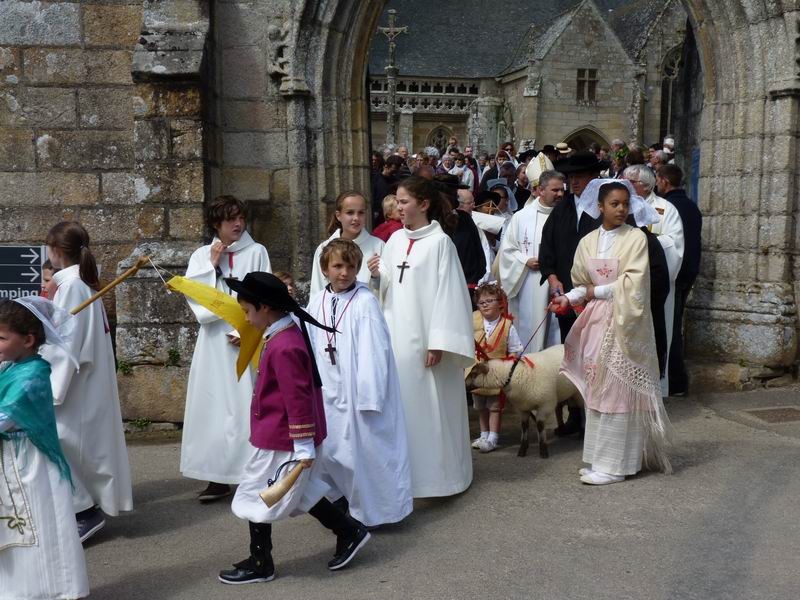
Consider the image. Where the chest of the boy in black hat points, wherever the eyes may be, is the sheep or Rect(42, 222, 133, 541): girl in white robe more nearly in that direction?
the girl in white robe

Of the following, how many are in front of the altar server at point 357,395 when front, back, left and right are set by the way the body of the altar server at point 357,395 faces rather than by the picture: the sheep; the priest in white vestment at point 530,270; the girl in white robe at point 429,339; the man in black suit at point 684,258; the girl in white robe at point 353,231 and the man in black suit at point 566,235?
0

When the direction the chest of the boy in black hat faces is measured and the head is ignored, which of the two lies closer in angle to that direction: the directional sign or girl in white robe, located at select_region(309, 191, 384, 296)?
the directional sign

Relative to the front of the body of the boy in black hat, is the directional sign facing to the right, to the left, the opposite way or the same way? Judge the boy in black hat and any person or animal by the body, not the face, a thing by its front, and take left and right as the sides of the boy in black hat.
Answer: to the left

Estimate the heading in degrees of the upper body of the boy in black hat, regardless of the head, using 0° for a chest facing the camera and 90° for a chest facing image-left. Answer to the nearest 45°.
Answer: approximately 90°

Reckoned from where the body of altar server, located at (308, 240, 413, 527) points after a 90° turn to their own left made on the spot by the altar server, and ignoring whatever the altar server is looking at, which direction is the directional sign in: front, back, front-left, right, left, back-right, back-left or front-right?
back

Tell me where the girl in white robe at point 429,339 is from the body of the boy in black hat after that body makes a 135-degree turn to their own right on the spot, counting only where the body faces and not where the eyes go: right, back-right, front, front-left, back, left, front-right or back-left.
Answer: front

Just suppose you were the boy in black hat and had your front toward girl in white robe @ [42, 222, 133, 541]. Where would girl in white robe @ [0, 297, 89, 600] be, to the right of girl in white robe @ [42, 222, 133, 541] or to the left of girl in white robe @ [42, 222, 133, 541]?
left

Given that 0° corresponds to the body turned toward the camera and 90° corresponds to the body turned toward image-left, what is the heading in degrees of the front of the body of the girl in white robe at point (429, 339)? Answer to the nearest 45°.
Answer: approximately 45°

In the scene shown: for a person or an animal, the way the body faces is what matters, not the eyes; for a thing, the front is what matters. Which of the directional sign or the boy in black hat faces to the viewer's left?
the boy in black hat

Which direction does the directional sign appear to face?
toward the camera

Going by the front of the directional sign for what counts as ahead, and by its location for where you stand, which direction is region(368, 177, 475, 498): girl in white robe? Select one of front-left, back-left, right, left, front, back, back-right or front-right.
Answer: front-left

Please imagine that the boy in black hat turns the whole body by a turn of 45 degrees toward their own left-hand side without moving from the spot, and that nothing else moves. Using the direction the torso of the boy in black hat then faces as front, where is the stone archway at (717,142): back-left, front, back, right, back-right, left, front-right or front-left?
back

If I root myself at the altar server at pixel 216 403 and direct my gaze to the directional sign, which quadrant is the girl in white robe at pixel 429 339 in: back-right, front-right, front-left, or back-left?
back-right

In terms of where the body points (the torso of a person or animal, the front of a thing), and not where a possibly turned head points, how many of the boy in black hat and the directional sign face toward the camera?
1

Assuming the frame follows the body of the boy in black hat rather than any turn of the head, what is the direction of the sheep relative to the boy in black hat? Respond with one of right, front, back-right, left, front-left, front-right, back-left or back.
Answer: back-right
